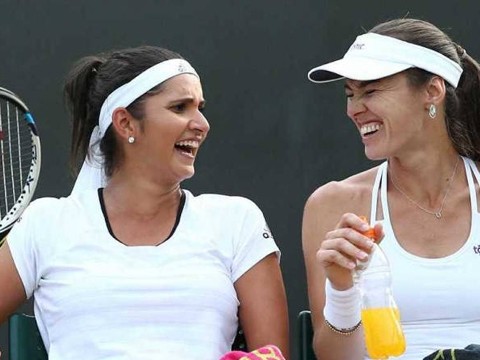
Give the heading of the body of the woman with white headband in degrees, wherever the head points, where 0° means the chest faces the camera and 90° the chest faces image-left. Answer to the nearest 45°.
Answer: approximately 0°

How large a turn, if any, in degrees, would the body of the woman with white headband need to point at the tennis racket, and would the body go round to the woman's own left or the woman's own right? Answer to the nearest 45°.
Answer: approximately 135° to the woman's own right

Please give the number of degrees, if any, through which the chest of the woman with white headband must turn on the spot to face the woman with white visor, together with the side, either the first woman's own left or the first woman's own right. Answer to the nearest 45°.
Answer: approximately 90° to the first woman's own left

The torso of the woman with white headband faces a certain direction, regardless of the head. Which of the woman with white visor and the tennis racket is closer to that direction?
the woman with white visor

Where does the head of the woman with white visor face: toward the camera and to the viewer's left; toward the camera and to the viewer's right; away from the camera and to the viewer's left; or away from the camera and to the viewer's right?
toward the camera and to the viewer's left
